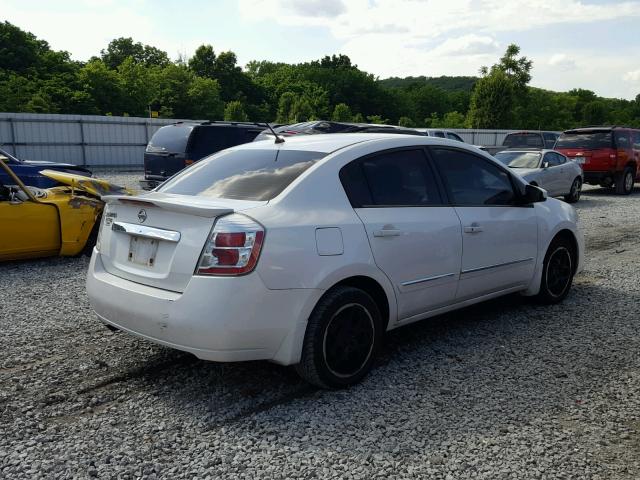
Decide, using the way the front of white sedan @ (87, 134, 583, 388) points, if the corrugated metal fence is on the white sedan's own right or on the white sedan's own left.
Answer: on the white sedan's own left

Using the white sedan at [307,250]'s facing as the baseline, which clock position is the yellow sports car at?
The yellow sports car is roughly at 9 o'clock from the white sedan.

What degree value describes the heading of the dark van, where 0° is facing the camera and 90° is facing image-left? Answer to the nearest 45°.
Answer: approximately 225°

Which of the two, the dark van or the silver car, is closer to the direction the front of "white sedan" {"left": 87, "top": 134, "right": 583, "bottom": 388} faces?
the silver car

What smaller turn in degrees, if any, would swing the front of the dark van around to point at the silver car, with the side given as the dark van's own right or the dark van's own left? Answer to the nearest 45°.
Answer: approximately 45° to the dark van's own right

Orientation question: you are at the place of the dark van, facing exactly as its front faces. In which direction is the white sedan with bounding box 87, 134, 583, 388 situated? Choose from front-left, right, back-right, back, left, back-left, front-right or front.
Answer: back-right

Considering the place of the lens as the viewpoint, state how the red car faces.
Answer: facing away from the viewer and to the right of the viewer

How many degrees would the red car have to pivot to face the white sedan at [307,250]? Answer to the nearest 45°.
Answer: approximately 135° to its right

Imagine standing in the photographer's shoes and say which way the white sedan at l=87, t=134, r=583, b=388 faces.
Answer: facing away from the viewer and to the right of the viewer

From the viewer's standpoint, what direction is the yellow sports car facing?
to the viewer's right

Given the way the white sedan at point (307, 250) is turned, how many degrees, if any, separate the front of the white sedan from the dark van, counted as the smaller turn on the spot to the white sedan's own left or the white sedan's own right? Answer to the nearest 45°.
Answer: approximately 45° to the white sedan's own left
